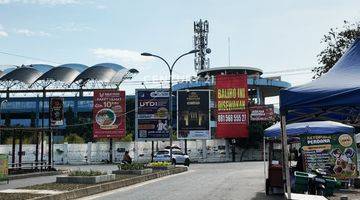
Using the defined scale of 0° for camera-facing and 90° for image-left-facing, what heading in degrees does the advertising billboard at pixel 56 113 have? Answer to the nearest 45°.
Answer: approximately 0°

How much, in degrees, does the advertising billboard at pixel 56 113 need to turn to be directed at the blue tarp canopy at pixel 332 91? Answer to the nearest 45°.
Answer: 0° — it already faces it

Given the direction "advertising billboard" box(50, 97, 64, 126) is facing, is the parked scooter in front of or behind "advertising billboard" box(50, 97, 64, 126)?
in front

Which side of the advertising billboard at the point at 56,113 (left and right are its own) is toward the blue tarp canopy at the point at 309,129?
front

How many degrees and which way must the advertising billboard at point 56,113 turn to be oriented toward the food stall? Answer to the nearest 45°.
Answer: approximately 45° to its left
